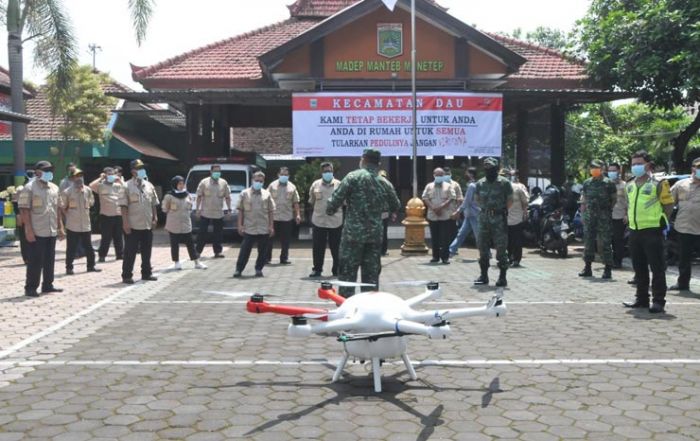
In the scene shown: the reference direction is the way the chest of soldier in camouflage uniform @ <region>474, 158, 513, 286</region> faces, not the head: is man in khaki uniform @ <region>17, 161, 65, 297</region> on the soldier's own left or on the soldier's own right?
on the soldier's own right

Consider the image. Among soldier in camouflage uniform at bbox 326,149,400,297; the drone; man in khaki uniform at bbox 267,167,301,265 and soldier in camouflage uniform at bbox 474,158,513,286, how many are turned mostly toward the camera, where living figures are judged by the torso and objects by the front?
2

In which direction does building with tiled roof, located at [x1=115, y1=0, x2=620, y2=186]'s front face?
toward the camera

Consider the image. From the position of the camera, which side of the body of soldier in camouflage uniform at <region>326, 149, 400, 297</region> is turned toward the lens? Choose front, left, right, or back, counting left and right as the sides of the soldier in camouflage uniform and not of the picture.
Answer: back

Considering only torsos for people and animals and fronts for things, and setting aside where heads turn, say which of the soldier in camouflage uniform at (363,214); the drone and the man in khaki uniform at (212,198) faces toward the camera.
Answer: the man in khaki uniform

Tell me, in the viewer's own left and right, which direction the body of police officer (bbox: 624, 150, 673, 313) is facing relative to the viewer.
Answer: facing the viewer and to the left of the viewer

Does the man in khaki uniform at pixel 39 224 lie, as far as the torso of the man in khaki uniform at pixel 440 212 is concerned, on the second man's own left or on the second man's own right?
on the second man's own right

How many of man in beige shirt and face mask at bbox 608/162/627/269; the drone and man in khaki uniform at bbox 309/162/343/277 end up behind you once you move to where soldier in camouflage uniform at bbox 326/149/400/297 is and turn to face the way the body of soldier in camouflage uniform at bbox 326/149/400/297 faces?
1

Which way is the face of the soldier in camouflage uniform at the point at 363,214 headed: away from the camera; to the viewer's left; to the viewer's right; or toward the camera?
away from the camera

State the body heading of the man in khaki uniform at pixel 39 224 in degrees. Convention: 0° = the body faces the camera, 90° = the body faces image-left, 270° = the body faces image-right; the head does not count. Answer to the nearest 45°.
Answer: approximately 315°

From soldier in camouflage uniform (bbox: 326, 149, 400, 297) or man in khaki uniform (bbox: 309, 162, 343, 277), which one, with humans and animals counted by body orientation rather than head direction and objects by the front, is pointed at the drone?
the man in khaki uniform

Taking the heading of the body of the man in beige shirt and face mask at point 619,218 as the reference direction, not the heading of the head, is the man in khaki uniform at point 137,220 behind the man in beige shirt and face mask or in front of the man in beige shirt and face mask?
in front

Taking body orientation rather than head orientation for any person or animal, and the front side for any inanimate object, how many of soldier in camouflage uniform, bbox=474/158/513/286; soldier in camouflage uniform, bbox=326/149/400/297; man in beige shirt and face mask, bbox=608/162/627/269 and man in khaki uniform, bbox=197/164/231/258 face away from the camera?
1

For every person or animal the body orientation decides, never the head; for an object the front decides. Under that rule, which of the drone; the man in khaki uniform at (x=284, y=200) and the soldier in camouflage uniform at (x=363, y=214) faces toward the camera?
the man in khaki uniform

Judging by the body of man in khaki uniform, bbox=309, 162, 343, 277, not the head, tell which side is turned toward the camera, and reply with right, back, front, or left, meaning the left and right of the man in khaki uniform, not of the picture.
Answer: front

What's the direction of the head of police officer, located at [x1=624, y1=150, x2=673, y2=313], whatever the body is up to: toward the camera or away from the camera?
toward the camera

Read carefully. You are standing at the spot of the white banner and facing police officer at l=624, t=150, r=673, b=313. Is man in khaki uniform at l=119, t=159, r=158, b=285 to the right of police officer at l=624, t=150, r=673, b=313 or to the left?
right
